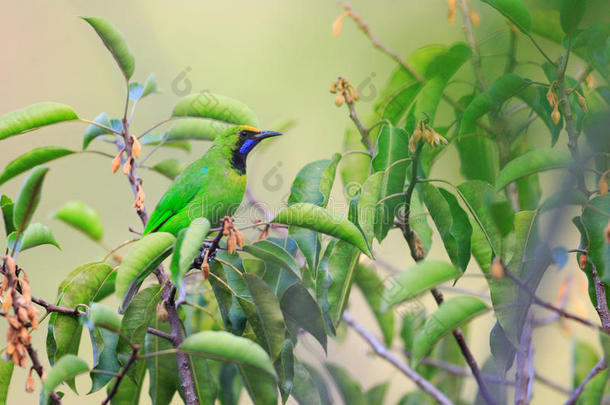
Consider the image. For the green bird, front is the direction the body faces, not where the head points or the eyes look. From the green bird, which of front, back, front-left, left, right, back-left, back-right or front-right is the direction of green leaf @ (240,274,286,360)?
front

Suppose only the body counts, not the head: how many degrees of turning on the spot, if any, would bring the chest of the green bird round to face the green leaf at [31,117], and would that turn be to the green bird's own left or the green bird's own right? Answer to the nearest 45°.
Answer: approximately 135° to the green bird's own right

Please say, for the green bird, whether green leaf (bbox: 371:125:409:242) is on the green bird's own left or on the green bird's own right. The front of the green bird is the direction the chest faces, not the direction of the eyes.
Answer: on the green bird's own left

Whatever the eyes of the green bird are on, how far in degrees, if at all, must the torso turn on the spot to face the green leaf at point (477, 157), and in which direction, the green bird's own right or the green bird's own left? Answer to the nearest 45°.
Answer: approximately 45° to the green bird's own right

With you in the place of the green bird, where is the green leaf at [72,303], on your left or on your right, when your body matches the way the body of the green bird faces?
on your right

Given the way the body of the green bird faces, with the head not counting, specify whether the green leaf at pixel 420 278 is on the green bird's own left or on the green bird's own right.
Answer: on the green bird's own right

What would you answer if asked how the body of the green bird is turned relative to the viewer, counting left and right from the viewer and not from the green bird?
facing to the right of the viewer
